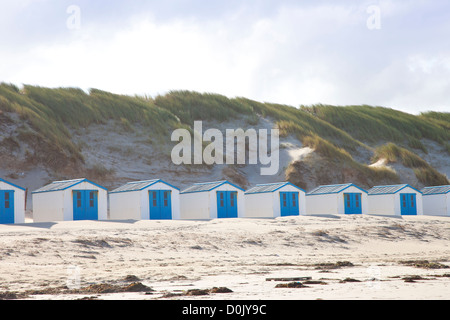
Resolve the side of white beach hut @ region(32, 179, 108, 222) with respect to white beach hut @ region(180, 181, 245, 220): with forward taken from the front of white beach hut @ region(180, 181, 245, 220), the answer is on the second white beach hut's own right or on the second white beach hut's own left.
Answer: on the second white beach hut's own right

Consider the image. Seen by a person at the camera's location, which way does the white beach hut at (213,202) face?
facing the viewer and to the right of the viewer

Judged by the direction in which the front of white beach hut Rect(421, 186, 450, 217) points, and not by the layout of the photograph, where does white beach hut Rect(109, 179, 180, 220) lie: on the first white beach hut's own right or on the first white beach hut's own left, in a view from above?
on the first white beach hut's own right

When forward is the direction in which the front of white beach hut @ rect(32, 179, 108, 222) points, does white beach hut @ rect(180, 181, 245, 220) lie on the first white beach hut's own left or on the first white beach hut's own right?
on the first white beach hut's own left

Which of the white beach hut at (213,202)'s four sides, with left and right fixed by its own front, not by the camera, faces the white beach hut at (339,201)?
left

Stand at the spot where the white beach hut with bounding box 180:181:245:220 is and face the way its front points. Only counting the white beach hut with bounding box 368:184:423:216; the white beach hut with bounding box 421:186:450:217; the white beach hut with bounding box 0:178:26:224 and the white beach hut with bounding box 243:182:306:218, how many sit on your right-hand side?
1

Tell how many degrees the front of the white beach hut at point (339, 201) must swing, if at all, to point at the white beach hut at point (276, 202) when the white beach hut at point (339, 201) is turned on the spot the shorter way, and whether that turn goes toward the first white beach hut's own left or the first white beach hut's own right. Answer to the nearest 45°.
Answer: approximately 90° to the first white beach hut's own right

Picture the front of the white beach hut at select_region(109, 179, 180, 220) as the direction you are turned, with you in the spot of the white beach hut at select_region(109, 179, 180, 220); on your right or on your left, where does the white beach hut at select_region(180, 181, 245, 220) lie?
on your left

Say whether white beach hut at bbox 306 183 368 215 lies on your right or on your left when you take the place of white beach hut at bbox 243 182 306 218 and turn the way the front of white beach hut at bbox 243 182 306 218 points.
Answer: on your left
